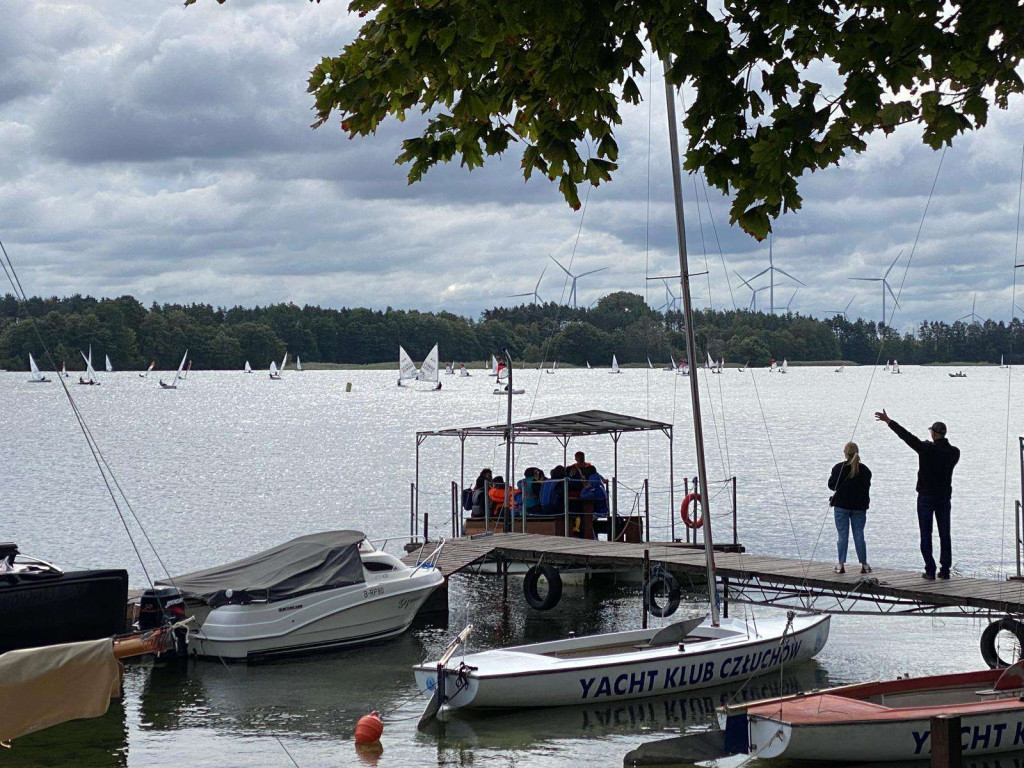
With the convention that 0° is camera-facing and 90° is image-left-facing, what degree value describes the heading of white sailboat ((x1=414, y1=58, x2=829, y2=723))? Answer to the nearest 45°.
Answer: approximately 225°

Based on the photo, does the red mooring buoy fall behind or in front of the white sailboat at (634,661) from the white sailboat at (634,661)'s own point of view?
behind

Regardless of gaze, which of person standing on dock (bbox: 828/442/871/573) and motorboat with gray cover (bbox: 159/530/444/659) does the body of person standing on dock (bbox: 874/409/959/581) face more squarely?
the person standing on dock

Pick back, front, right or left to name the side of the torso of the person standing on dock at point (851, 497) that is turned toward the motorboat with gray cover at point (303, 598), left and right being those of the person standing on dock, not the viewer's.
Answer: left

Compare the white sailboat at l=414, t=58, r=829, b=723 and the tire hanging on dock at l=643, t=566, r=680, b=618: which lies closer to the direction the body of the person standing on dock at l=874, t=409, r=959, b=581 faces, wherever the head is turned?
the tire hanging on dock

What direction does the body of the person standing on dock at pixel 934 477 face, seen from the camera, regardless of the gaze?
away from the camera

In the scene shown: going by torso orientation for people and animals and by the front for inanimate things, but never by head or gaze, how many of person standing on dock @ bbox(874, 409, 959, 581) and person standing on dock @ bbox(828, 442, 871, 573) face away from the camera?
2

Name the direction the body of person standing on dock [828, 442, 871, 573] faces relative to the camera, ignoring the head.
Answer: away from the camera

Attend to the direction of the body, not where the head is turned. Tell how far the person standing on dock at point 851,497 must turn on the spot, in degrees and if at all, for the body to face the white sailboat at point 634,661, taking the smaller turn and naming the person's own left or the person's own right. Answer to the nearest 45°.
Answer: approximately 135° to the person's own left
